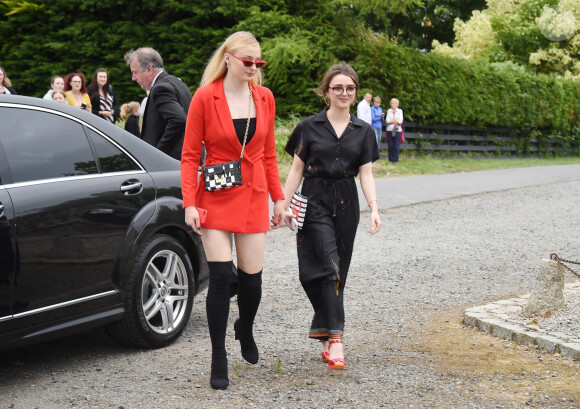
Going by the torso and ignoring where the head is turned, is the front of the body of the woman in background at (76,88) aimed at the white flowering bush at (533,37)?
no

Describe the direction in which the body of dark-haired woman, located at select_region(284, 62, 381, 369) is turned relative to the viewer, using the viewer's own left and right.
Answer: facing the viewer

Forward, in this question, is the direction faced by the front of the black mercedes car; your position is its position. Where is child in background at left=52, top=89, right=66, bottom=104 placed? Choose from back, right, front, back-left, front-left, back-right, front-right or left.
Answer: back-right

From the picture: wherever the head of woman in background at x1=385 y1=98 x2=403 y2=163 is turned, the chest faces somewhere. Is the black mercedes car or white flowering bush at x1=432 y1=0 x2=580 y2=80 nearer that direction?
the black mercedes car

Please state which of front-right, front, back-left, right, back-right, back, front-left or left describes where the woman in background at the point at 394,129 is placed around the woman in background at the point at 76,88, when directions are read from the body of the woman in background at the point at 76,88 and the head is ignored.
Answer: back-left

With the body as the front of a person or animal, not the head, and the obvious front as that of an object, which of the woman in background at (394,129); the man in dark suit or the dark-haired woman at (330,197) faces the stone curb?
the woman in background

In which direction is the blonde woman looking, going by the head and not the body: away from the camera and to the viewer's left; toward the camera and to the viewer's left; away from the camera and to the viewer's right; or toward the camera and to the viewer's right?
toward the camera and to the viewer's right

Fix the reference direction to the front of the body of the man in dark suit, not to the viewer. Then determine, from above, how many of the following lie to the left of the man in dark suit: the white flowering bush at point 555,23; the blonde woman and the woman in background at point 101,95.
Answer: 1

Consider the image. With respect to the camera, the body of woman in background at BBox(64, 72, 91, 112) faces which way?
toward the camera

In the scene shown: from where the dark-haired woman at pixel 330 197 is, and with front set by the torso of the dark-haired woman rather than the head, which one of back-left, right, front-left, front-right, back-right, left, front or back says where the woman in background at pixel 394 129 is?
back

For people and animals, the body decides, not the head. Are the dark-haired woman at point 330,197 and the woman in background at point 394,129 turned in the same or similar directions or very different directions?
same or similar directions

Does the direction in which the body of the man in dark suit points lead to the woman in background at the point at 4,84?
no

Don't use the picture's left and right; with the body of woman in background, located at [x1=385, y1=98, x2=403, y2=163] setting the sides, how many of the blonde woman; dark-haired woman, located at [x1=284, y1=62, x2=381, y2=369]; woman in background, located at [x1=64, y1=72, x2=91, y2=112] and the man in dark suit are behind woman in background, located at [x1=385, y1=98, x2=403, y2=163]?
0
